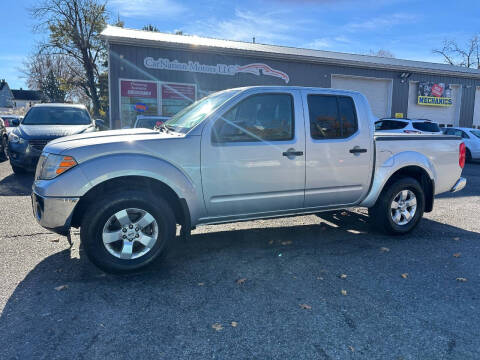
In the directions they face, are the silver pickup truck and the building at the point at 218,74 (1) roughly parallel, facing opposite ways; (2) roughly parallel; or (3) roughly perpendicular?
roughly perpendicular

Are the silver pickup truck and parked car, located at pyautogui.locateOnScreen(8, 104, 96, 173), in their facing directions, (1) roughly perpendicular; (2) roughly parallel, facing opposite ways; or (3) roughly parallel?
roughly perpendicular

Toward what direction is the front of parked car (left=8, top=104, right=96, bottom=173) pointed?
toward the camera

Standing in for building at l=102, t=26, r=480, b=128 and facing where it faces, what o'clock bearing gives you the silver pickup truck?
The silver pickup truck is roughly at 1 o'clock from the building.

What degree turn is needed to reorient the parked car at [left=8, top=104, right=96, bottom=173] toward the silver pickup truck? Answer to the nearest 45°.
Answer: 0° — it already faces it

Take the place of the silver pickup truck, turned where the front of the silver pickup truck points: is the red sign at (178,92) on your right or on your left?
on your right

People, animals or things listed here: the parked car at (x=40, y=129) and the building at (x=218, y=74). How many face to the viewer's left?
0

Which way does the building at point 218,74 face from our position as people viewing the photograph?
facing the viewer and to the right of the viewer

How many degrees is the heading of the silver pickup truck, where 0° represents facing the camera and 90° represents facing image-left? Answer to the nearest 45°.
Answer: approximately 45°

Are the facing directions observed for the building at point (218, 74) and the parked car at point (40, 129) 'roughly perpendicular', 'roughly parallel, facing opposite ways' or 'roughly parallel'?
roughly parallel

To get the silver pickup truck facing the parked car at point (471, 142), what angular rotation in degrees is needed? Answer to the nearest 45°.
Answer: approximately 180°

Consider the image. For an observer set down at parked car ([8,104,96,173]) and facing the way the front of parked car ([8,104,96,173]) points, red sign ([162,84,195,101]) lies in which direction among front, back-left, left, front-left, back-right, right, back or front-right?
back-left

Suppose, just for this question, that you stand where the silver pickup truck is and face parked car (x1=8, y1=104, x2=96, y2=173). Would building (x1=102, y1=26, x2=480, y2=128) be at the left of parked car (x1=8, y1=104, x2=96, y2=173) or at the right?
right
